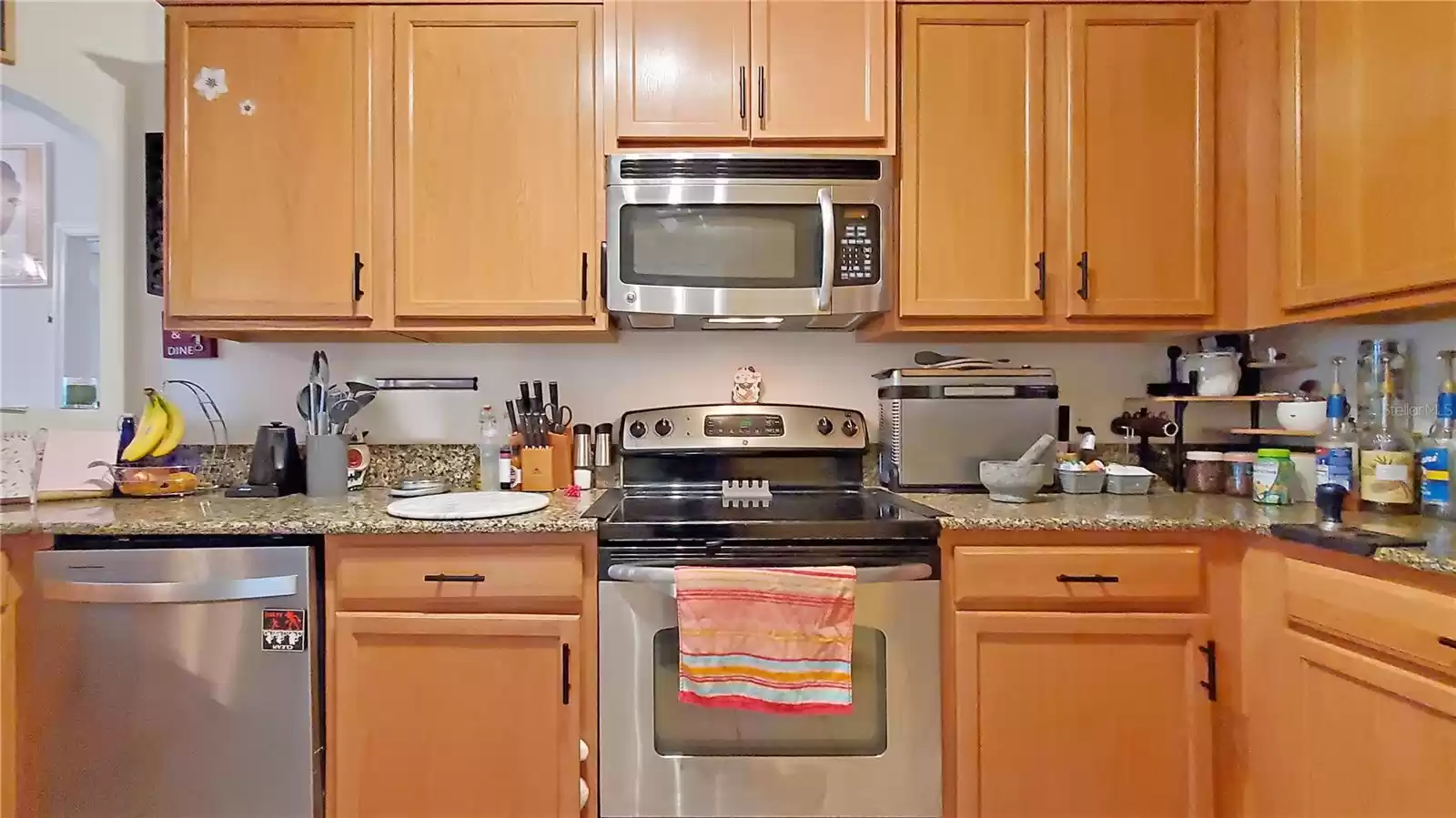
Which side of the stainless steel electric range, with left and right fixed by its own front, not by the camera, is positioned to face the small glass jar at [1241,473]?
left

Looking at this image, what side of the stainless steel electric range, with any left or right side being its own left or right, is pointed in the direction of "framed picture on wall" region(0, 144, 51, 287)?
right

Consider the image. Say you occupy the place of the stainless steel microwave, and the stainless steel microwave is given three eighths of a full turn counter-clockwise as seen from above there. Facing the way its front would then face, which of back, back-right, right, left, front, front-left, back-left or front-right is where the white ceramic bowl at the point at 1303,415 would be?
front-right
